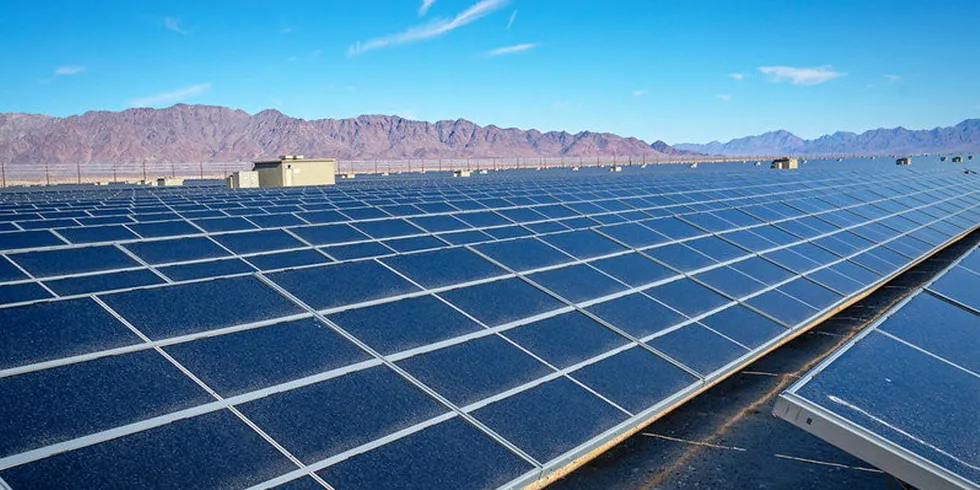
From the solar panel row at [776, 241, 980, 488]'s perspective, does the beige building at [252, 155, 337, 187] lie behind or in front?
behind
